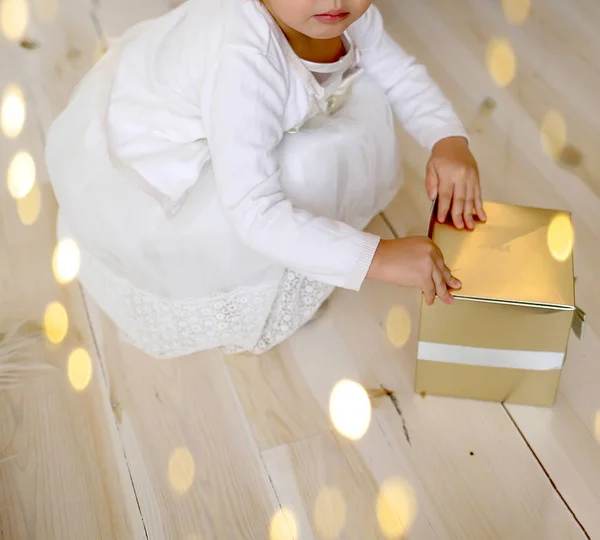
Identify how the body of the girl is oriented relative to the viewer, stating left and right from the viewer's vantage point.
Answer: facing the viewer and to the right of the viewer
